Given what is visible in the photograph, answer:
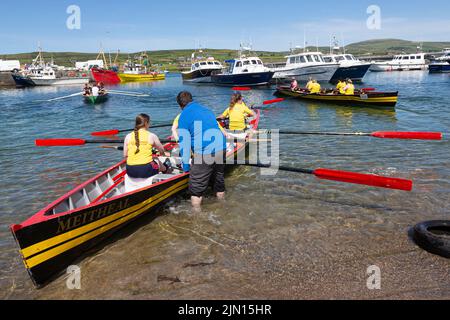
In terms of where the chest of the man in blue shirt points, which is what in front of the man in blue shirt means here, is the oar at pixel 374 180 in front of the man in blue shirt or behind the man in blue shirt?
behind

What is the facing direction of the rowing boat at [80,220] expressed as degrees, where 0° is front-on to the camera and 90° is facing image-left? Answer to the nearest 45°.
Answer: approximately 45°

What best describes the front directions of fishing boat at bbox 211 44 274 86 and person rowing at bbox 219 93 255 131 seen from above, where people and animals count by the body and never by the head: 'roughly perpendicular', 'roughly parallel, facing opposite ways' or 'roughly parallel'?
roughly perpendicular
